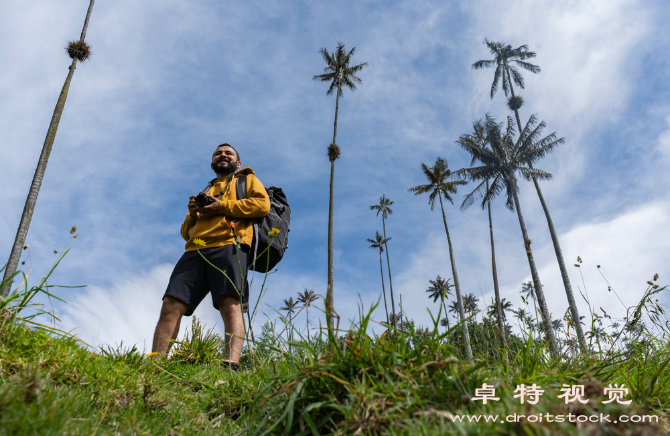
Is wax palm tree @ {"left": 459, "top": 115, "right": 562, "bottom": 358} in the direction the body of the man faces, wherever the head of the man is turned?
no

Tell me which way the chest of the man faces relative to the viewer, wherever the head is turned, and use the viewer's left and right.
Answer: facing the viewer and to the left of the viewer

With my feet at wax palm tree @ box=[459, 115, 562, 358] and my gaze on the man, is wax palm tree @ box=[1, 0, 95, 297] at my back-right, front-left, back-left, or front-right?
front-right

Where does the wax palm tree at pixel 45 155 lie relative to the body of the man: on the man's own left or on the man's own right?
on the man's own right
